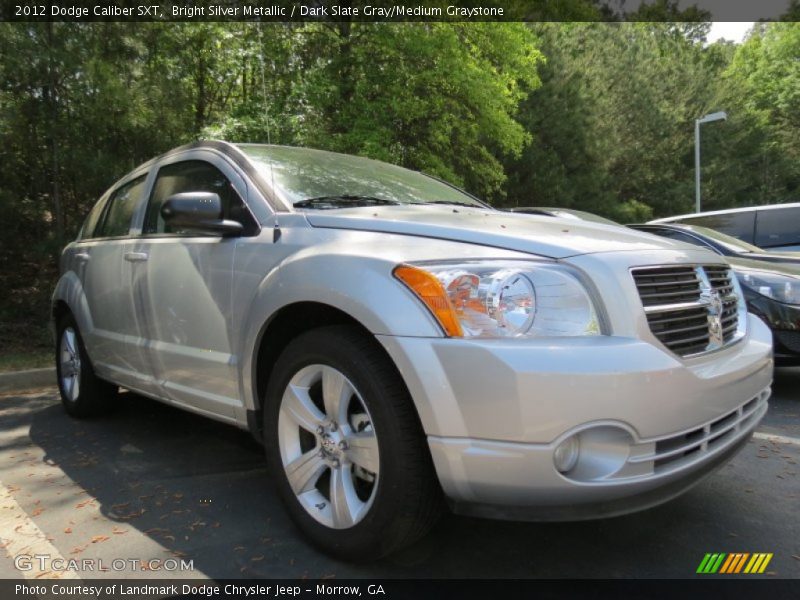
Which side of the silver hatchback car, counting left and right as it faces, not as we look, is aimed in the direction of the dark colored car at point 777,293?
left

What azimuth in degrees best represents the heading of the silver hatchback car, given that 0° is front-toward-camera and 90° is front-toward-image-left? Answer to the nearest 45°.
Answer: approximately 315°

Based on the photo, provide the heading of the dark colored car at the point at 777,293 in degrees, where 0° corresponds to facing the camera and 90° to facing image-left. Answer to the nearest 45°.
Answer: approximately 315°

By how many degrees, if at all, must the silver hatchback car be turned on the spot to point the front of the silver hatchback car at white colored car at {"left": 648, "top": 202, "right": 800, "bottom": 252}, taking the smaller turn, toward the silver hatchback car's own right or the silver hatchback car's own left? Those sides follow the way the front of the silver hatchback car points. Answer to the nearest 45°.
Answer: approximately 90° to the silver hatchback car's own left

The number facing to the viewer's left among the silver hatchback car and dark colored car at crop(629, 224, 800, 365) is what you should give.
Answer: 0

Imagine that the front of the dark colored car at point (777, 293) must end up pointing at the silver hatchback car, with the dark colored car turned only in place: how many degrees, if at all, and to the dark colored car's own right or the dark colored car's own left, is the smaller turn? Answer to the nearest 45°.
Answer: approximately 45° to the dark colored car's own right
